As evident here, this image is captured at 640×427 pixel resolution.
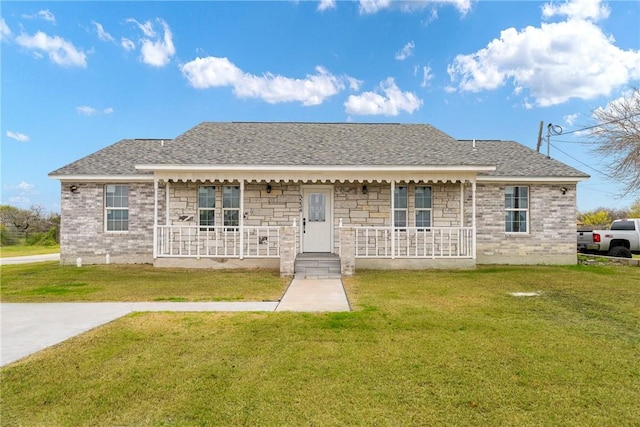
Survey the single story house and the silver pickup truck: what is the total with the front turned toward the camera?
1

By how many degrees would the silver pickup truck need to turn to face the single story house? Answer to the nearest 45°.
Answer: approximately 180°

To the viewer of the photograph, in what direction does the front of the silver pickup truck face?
facing away from the viewer and to the right of the viewer

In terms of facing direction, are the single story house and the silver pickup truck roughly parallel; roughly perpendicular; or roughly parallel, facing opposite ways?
roughly perpendicular

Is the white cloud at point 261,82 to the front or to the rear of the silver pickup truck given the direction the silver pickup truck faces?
to the rear

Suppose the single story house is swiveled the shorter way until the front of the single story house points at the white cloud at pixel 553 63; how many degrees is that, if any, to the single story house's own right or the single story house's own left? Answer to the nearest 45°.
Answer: approximately 135° to the single story house's own left

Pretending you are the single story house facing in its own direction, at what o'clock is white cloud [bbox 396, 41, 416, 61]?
The white cloud is roughly at 7 o'clock from the single story house.
